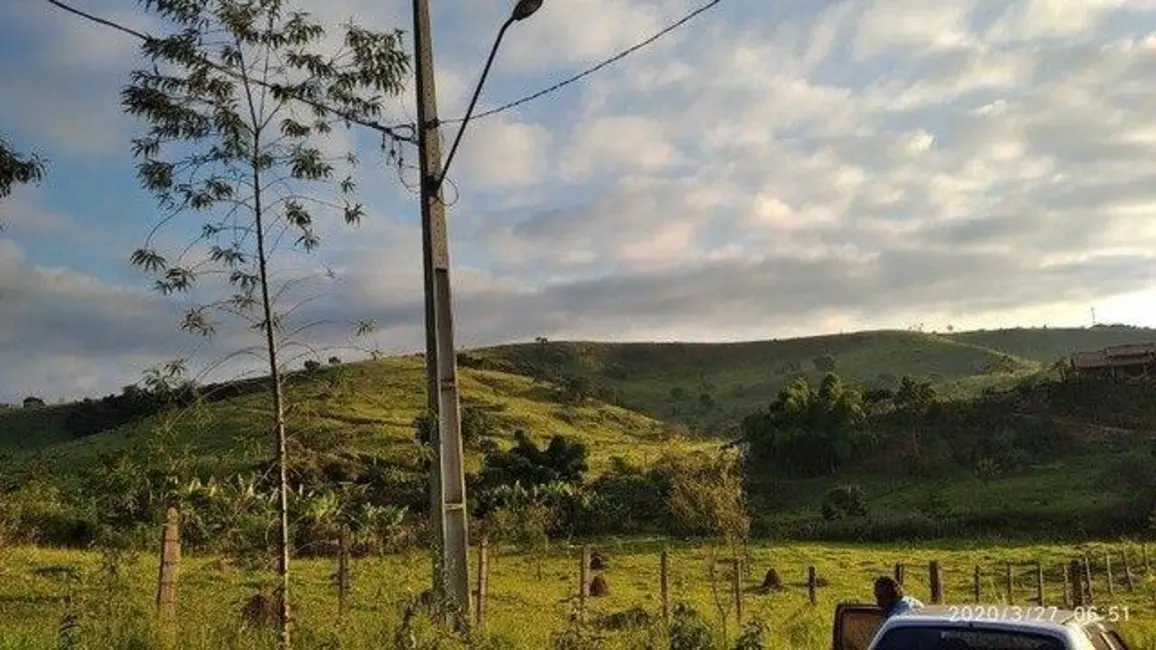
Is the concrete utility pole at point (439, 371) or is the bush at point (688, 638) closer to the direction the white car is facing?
the concrete utility pole
